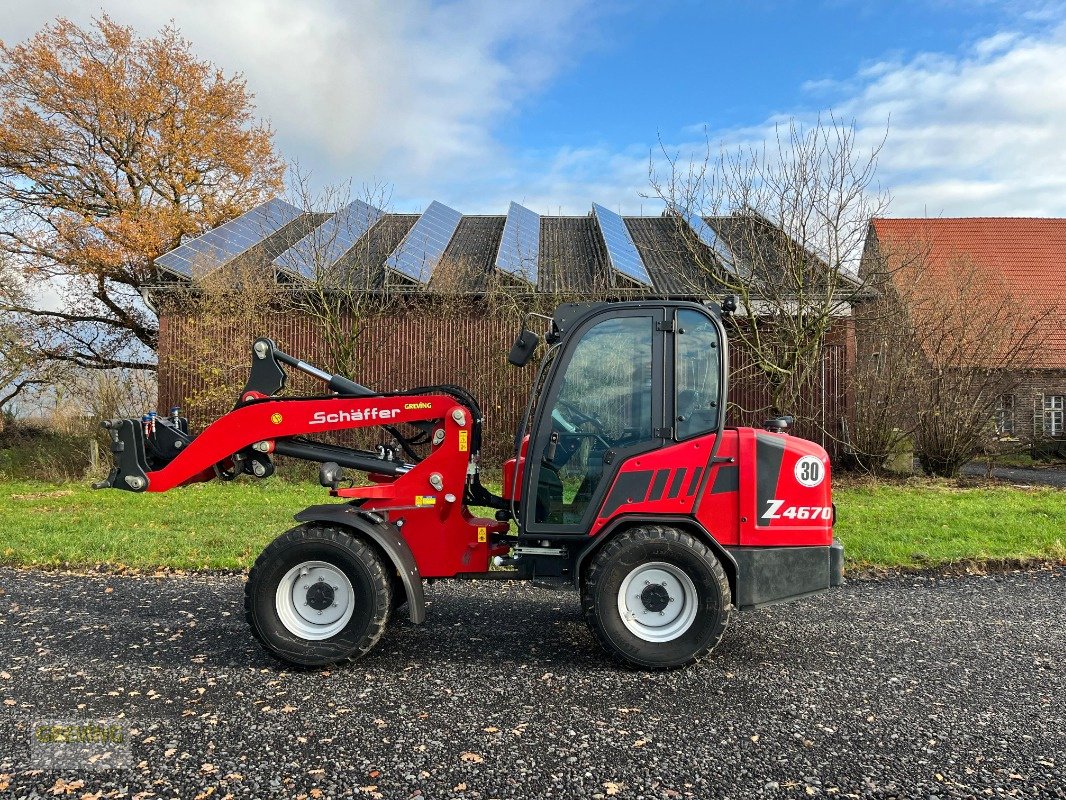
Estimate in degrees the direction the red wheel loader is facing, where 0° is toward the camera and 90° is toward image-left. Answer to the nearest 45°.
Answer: approximately 90°

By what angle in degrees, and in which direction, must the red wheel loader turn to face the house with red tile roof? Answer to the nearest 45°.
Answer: approximately 135° to its right
